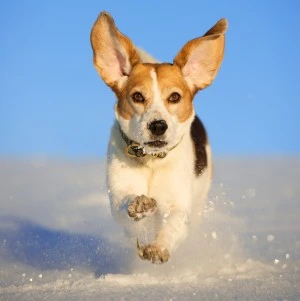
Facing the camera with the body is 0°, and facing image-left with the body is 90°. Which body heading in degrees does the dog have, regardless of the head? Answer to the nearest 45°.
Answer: approximately 0°
